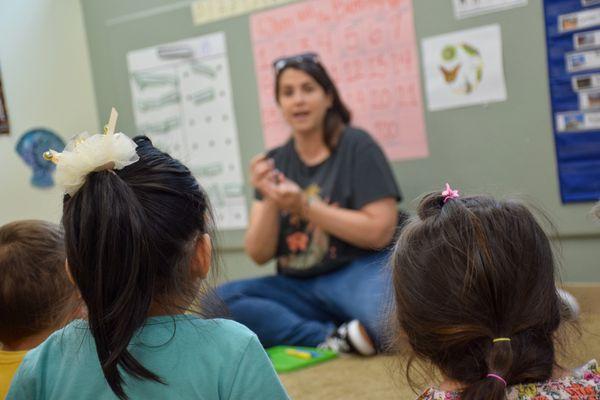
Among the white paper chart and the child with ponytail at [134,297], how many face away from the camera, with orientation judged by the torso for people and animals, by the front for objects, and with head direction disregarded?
1

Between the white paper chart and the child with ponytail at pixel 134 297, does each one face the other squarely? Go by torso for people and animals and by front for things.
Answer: yes

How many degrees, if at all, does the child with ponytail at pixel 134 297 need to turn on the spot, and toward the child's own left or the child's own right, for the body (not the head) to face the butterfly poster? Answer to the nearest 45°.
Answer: approximately 45° to the child's own right

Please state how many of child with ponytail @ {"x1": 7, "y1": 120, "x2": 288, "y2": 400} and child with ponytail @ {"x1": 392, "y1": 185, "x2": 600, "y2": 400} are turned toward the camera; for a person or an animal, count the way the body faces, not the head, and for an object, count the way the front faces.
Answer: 0

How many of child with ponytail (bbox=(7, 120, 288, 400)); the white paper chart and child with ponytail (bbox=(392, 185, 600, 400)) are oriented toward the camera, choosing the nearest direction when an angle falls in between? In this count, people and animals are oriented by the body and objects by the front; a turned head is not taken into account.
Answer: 1

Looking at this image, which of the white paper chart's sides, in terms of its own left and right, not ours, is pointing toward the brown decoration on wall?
right

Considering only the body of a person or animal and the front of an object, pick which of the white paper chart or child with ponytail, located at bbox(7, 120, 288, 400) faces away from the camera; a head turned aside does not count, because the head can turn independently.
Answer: the child with ponytail

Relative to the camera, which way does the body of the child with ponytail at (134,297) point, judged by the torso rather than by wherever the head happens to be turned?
away from the camera

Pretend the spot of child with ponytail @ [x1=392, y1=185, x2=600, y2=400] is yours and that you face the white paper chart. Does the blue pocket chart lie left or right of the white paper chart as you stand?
right

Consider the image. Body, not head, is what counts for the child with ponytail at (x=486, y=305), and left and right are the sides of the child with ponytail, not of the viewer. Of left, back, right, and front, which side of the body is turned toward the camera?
back

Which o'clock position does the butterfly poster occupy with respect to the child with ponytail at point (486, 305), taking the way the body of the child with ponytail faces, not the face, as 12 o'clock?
The butterfly poster is roughly at 12 o'clock from the child with ponytail.

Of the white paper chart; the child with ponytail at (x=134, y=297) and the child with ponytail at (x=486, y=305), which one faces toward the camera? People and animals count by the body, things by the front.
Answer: the white paper chart

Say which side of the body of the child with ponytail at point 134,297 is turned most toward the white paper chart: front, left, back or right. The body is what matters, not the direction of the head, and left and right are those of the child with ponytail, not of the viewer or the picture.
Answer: front
